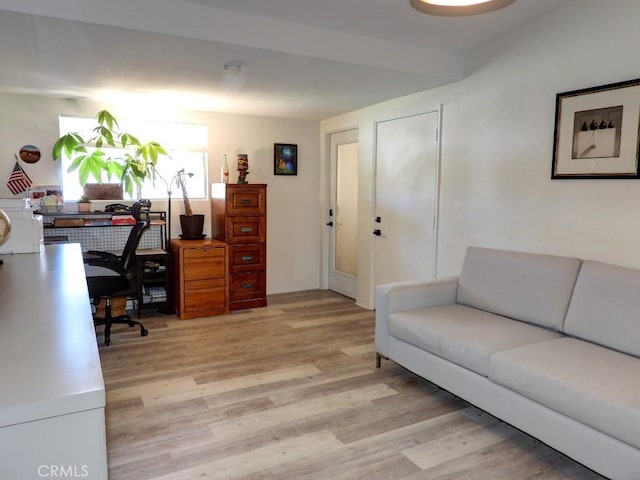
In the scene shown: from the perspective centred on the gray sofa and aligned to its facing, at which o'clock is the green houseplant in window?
The green houseplant in window is roughly at 2 o'clock from the gray sofa.

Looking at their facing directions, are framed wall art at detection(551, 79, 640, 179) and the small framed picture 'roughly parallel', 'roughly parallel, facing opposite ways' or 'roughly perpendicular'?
roughly perpendicular

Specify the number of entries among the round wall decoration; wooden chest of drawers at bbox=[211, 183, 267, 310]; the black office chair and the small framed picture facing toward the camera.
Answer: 3

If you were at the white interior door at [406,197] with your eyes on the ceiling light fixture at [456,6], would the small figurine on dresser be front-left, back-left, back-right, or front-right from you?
back-right

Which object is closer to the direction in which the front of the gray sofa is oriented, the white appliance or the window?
the white appliance

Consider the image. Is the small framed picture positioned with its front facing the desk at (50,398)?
yes

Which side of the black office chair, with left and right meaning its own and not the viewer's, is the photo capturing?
left

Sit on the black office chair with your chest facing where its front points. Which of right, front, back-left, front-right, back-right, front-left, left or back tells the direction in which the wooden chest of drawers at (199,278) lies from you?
back-right
